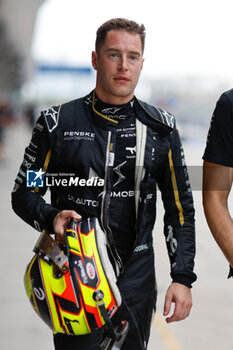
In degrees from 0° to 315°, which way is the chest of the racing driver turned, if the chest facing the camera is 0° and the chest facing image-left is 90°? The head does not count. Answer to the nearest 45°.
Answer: approximately 0°
